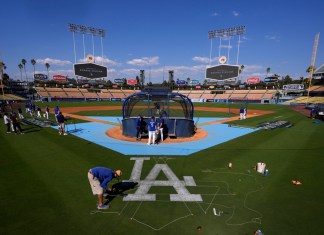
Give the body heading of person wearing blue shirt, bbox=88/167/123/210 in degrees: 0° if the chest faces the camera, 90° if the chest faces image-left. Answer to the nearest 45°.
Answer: approximately 270°

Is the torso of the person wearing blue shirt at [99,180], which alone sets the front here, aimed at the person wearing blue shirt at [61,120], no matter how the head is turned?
no

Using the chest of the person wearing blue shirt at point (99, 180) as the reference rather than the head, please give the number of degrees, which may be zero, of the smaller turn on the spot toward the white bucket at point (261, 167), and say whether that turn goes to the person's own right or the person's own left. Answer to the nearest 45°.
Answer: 0° — they already face it

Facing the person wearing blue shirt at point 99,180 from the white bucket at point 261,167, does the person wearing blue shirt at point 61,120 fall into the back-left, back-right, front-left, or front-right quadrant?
front-right

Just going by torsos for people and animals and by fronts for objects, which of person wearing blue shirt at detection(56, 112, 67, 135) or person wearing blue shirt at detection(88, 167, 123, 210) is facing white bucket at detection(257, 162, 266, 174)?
person wearing blue shirt at detection(88, 167, 123, 210)

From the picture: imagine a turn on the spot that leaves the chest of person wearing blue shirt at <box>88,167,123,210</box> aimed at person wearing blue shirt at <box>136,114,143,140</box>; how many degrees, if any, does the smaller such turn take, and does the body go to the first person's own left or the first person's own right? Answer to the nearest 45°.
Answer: approximately 90° to the first person's own left
